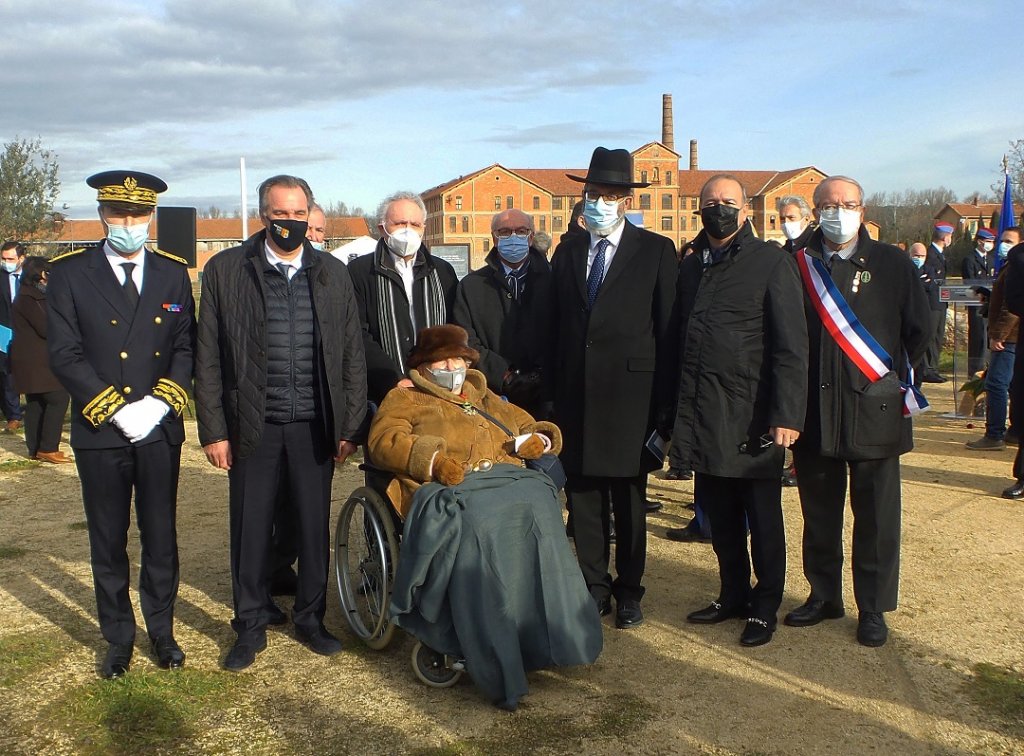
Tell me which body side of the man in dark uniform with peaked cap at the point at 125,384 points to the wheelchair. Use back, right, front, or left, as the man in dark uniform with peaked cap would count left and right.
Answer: left

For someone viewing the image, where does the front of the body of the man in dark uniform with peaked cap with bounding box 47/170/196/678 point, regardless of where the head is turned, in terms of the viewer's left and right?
facing the viewer

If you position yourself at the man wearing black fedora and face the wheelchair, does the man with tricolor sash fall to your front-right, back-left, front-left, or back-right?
back-left

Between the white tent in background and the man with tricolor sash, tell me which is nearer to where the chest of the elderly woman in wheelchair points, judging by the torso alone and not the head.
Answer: the man with tricolor sash

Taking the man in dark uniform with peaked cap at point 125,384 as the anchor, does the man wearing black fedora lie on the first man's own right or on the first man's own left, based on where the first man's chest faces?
on the first man's own left

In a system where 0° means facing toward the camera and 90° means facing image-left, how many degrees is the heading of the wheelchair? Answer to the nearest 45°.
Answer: approximately 315°

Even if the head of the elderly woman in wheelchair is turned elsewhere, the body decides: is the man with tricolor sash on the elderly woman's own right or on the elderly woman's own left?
on the elderly woman's own left

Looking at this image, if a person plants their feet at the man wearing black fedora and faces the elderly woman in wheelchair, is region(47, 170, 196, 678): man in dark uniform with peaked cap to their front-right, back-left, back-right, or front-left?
front-right
